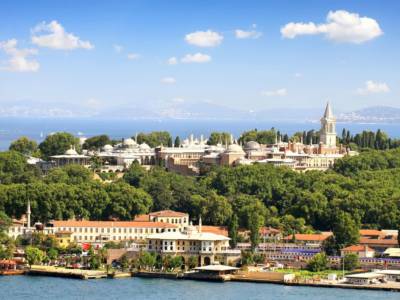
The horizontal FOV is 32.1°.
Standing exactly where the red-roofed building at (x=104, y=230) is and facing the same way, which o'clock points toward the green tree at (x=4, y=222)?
The green tree is roughly at 3 o'clock from the red-roofed building.

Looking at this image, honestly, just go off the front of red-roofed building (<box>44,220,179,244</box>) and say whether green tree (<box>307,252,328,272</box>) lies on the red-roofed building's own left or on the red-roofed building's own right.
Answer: on the red-roofed building's own left

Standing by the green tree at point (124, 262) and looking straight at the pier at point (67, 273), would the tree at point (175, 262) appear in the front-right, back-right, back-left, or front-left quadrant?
back-left

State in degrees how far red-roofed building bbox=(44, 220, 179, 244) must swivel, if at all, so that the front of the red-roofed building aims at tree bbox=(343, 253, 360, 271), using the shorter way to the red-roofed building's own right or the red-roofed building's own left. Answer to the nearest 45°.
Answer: approximately 45° to the red-roofed building's own left

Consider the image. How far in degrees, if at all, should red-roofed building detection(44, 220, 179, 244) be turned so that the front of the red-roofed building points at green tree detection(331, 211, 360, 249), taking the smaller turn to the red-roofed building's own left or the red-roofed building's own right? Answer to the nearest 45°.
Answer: approximately 90° to the red-roofed building's own left

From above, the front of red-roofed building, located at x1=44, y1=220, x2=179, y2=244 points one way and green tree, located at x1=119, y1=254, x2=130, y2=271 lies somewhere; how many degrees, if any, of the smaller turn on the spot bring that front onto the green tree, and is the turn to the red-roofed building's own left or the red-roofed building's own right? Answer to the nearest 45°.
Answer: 0° — it already faces it

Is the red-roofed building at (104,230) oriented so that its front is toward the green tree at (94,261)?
yes

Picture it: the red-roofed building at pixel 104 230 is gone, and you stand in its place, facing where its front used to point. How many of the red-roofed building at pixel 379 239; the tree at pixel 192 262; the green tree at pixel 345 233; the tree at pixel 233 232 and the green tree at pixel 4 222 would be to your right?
1

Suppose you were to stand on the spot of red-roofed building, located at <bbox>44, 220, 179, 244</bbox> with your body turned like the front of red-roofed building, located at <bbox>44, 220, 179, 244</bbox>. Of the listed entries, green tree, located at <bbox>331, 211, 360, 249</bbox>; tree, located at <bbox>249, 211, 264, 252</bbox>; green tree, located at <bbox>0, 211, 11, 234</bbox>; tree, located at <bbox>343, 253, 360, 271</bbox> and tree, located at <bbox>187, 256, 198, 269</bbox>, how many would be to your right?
1

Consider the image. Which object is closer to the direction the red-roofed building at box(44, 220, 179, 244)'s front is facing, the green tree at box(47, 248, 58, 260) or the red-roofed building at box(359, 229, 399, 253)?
the green tree

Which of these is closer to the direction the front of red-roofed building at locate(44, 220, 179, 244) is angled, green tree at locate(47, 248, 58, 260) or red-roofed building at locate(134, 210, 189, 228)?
the green tree

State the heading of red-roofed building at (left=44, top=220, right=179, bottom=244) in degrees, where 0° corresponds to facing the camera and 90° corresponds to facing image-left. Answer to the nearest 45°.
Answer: approximately 0°
